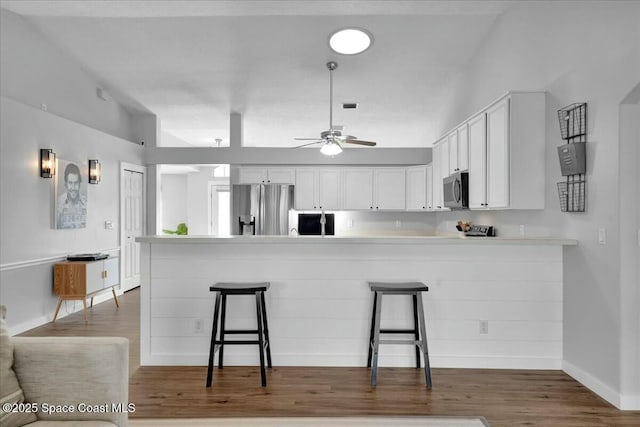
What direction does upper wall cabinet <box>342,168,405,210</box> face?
toward the camera

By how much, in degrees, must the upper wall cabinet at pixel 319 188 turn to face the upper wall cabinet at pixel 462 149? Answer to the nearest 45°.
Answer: approximately 45° to its left

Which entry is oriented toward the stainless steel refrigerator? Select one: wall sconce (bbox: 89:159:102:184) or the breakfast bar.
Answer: the wall sconce

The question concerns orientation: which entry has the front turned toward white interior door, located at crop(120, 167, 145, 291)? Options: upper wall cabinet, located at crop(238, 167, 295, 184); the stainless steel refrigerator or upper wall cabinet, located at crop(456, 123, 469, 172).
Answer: upper wall cabinet, located at crop(456, 123, 469, 172)

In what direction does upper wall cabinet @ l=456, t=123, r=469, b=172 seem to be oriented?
to the viewer's left

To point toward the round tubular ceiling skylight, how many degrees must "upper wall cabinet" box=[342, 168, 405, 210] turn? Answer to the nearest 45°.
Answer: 0° — it already faces it

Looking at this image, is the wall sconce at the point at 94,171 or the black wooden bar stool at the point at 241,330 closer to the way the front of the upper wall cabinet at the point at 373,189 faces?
the black wooden bar stool

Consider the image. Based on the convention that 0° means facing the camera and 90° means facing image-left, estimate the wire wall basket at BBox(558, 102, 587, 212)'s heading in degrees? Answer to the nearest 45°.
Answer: approximately 45°

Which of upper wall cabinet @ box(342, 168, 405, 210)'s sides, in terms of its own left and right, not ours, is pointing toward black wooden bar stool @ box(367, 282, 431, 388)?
front

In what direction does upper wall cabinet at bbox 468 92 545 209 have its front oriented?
to the viewer's left

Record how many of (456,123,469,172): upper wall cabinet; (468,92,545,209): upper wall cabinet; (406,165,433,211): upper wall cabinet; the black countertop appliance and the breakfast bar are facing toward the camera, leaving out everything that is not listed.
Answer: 3

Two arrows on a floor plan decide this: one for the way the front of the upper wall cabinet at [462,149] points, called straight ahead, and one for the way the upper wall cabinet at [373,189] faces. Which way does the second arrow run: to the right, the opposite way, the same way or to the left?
to the left

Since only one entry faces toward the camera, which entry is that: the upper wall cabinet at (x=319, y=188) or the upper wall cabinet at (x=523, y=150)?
the upper wall cabinet at (x=319, y=188)

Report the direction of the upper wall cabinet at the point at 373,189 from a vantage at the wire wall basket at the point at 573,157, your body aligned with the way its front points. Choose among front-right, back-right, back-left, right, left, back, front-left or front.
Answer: right

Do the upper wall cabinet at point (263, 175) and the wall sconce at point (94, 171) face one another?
no

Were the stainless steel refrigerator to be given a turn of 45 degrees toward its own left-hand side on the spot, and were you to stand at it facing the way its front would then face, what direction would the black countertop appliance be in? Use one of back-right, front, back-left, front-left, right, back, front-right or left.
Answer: front-left

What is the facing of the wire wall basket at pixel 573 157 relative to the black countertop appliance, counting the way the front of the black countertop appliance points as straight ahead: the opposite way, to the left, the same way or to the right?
to the right

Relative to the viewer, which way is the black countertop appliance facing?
toward the camera

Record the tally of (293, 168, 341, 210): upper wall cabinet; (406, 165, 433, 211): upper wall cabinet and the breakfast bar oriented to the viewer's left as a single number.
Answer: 0

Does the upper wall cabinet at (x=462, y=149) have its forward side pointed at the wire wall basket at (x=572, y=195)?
no
